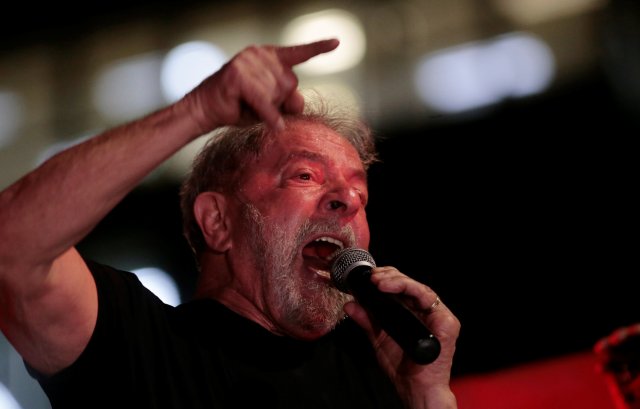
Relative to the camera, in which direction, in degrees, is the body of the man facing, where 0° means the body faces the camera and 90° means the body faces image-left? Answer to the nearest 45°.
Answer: approximately 315°
